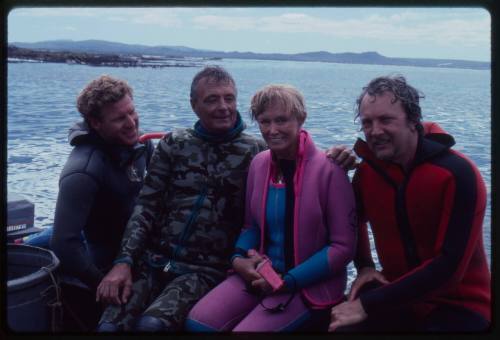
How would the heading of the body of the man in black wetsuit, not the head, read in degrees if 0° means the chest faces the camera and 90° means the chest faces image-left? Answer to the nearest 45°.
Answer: approximately 315°

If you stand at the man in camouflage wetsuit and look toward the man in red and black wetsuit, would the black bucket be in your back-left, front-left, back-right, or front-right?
back-right

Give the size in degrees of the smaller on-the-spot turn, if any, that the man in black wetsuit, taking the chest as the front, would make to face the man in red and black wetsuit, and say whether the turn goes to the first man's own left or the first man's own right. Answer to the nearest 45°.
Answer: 0° — they already face them

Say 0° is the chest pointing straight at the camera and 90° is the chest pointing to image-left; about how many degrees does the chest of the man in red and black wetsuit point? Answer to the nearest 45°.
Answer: approximately 45°

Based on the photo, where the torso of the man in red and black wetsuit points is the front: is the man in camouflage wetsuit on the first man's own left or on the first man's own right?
on the first man's own right
